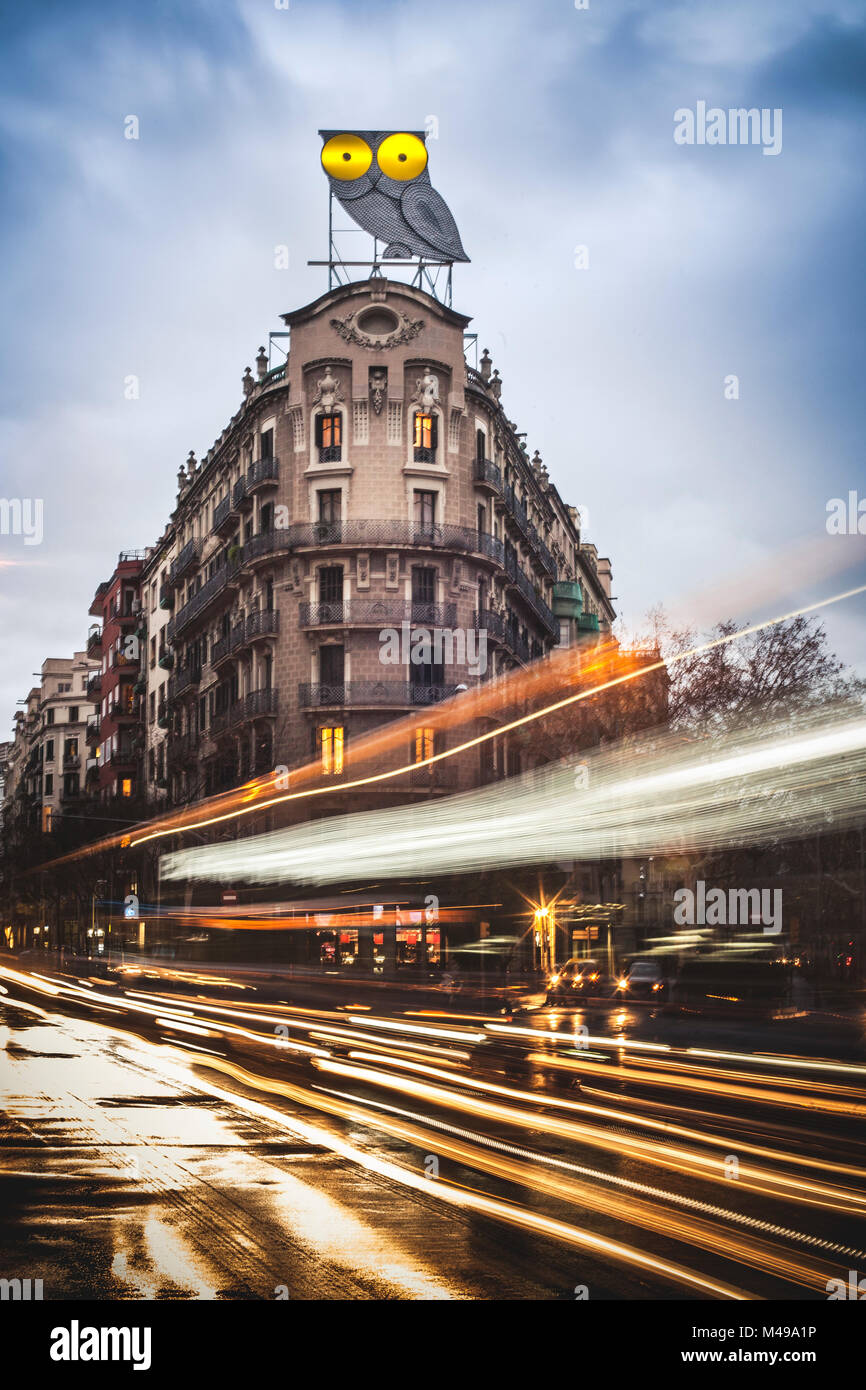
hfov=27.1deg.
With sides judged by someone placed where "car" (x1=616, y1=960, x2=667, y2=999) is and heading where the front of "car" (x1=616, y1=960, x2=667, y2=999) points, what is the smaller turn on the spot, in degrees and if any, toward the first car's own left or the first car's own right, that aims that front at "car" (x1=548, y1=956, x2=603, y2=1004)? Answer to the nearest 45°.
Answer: approximately 135° to the first car's own right

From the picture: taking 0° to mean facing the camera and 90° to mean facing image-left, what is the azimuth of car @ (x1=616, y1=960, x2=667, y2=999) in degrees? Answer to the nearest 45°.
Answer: approximately 0°
